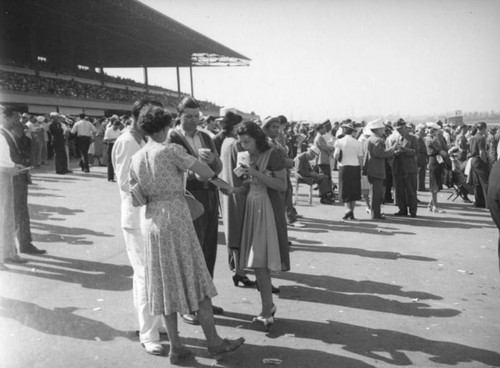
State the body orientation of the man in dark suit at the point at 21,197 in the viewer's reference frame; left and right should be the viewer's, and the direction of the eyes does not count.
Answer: facing to the right of the viewer

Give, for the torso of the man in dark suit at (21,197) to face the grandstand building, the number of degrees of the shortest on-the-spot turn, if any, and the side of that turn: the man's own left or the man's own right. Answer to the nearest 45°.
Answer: approximately 90° to the man's own left

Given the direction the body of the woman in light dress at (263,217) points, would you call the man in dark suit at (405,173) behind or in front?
behind

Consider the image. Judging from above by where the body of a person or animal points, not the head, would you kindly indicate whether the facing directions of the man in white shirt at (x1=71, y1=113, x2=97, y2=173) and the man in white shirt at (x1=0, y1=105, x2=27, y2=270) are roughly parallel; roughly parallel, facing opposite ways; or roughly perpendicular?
roughly perpendicular

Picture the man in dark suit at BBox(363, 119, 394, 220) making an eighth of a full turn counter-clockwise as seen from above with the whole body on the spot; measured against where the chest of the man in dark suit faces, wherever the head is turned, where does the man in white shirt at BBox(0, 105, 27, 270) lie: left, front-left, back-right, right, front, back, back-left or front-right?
back-left

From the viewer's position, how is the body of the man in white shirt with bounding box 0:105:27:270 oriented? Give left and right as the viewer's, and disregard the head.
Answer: facing to the right of the viewer

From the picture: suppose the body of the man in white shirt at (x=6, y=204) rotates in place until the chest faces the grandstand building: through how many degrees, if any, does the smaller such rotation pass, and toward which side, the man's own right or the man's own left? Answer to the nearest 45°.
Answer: approximately 90° to the man's own left

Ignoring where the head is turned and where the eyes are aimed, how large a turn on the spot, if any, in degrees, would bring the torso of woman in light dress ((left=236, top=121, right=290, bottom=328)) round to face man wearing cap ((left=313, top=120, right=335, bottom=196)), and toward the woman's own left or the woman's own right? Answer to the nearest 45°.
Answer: approximately 135° to the woman's own right
